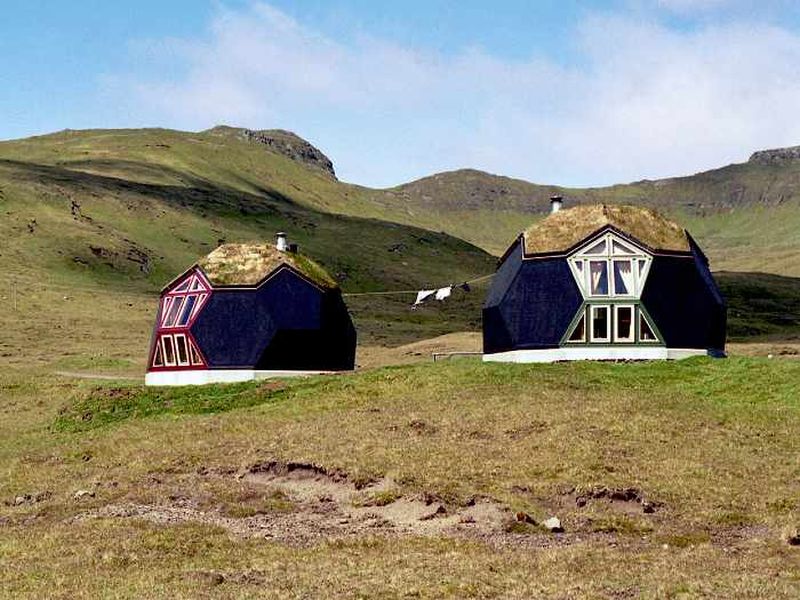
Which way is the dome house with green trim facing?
toward the camera
